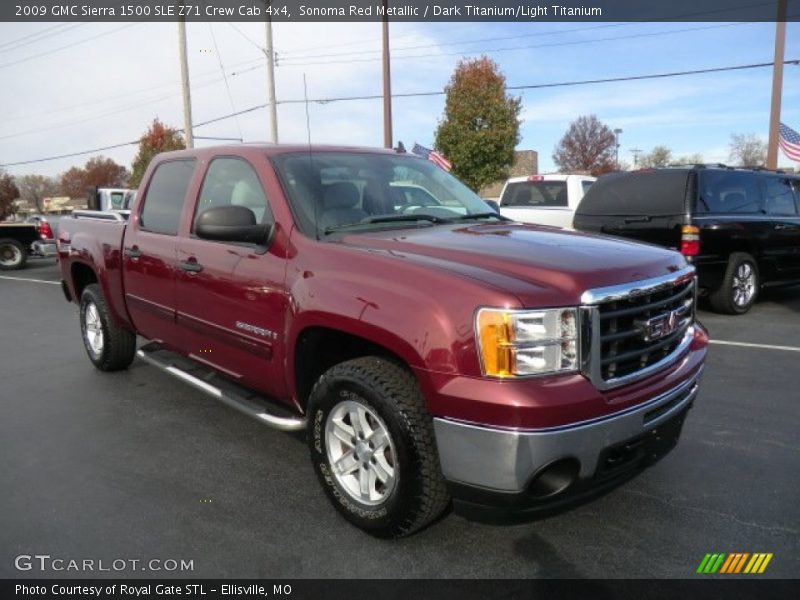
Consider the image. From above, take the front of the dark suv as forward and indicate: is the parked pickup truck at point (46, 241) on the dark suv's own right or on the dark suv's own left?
on the dark suv's own left

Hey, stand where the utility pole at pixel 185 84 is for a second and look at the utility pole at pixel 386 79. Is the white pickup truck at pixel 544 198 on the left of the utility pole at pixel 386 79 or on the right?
right

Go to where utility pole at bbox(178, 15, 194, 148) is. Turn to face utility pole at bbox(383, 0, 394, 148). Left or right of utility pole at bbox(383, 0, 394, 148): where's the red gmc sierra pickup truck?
right

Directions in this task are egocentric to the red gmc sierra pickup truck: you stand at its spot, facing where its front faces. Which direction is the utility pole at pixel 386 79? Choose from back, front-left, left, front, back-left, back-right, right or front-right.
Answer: back-left

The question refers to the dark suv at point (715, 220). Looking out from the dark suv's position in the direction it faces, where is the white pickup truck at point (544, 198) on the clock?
The white pickup truck is roughly at 9 o'clock from the dark suv.

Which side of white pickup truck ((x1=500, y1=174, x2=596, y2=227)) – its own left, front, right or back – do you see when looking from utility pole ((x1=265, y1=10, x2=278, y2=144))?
left

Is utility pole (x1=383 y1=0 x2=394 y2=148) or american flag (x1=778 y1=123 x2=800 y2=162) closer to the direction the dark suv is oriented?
the american flag

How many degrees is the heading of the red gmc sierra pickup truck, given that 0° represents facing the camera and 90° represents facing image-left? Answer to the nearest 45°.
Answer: approximately 315°

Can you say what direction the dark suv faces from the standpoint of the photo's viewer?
facing away from the viewer and to the right of the viewer

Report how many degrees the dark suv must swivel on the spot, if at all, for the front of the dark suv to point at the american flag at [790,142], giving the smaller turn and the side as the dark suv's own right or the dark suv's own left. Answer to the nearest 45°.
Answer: approximately 45° to the dark suv's own left
